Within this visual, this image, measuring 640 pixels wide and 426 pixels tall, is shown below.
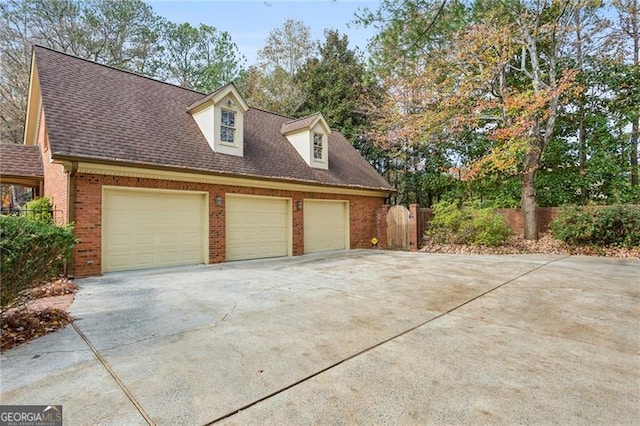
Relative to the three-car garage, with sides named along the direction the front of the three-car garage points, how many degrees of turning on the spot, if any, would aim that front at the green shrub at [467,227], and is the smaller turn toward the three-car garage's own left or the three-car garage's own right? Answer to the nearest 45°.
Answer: approximately 45° to the three-car garage's own left

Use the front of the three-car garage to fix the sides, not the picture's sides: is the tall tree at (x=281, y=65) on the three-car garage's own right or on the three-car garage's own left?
on the three-car garage's own left

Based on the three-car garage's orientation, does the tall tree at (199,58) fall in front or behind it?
behind

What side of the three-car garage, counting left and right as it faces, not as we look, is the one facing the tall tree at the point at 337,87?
left

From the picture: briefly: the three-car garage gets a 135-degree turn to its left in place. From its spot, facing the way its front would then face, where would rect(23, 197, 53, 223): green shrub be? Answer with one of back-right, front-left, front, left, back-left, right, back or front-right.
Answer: left

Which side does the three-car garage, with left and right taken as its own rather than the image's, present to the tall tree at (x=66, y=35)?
back

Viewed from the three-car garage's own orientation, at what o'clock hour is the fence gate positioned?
The fence gate is roughly at 10 o'clock from the three-car garage.

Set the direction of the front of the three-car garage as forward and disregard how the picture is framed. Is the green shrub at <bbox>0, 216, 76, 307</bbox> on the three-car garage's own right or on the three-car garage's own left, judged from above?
on the three-car garage's own right

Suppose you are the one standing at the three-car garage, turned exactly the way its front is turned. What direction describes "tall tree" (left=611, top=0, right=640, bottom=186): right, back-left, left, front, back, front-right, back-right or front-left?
front-left

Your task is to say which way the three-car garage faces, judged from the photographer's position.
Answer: facing the viewer and to the right of the viewer

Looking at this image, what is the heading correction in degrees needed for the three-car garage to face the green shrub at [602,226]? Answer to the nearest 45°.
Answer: approximately 45° to its left
